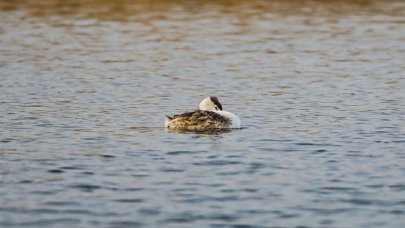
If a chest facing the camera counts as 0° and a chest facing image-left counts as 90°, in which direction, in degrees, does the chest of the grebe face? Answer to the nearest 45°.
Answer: approximately 270°
